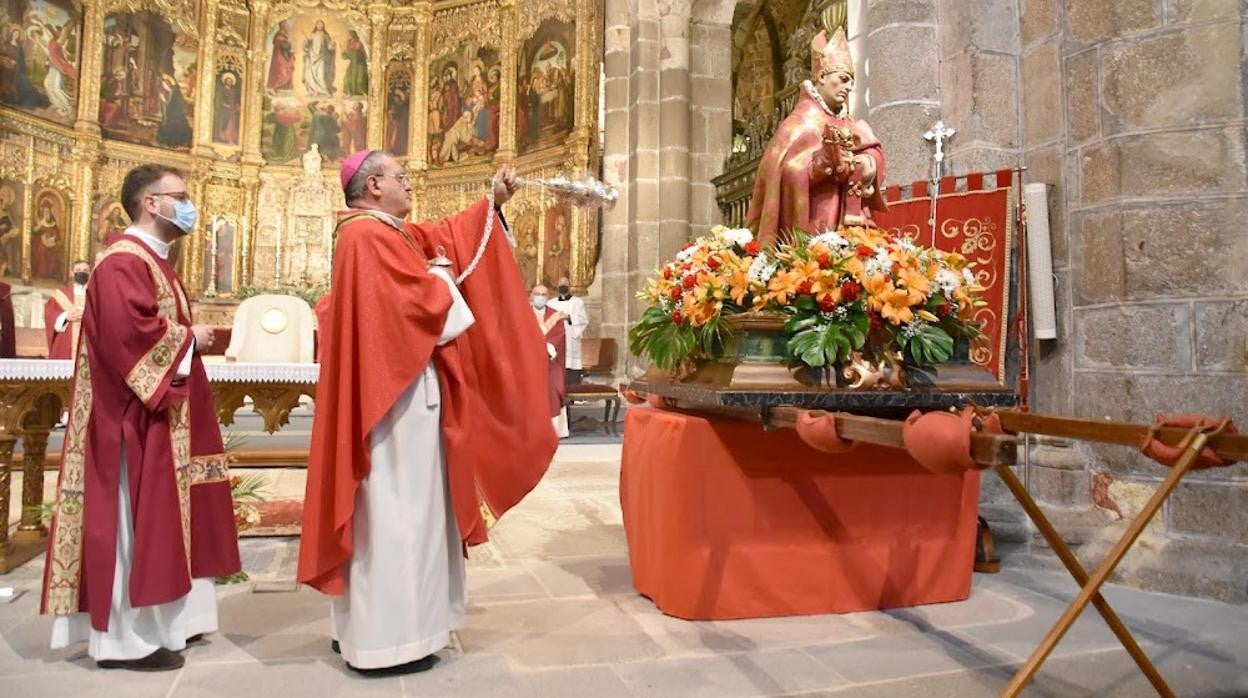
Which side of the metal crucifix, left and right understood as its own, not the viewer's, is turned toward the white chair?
right

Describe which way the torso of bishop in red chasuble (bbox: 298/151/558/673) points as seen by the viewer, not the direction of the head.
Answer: to the viewer's right

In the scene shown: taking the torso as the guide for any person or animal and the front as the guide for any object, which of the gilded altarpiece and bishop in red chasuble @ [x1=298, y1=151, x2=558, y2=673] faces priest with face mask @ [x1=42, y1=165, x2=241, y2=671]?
the gilded altarpiece

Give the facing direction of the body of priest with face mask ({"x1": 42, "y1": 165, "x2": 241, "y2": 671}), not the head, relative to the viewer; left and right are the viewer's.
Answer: facing to the right of the viewer

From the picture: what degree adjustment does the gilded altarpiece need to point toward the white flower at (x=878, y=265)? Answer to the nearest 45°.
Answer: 0° — it already faces it

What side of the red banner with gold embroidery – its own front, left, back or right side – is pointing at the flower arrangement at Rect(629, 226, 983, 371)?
front

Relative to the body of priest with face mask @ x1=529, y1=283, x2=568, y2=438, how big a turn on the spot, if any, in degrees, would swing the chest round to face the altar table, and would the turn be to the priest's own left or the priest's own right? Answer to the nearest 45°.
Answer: approximately 45° to the priest's own right

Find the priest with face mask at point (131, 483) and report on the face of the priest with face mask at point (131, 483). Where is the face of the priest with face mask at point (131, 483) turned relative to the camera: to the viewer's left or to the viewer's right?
to the viewer's right

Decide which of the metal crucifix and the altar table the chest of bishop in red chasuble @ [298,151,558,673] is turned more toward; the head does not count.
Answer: the metal crucifix

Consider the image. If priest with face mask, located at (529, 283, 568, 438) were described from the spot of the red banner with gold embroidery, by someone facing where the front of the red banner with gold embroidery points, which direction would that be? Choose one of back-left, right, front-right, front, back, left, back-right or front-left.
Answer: back-right

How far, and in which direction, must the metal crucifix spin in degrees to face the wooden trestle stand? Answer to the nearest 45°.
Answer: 0° — it already faces it
